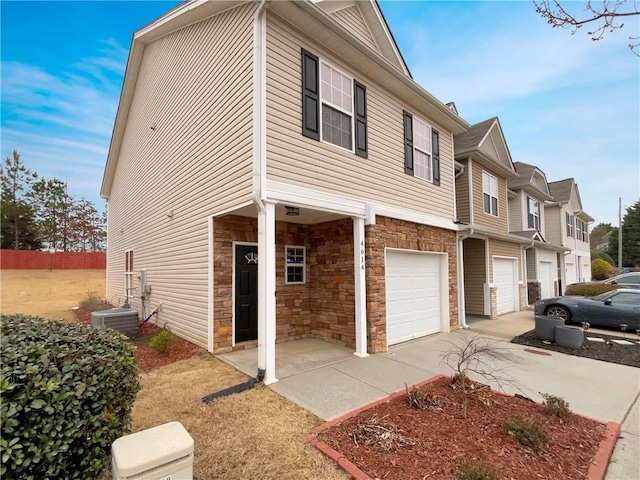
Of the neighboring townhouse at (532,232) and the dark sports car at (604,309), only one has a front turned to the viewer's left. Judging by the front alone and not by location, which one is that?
the dark sports car

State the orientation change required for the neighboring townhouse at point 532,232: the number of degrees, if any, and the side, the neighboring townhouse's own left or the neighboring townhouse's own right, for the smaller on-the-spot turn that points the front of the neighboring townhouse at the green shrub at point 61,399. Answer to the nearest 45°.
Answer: approximately 45° to the neighboring townhouse's own right

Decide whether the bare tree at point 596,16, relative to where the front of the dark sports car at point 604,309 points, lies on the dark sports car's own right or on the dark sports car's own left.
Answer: on the dark sports car's own left

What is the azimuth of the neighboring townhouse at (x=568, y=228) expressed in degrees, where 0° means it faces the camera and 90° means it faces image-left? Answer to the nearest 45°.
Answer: approximately 315°

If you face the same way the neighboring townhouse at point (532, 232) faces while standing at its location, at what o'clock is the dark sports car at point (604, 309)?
The dark sports car is roughly at 1 o'clock from the neighboring townhouse.

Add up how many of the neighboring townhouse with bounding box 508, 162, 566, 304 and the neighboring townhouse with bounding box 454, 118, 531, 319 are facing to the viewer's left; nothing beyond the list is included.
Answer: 0

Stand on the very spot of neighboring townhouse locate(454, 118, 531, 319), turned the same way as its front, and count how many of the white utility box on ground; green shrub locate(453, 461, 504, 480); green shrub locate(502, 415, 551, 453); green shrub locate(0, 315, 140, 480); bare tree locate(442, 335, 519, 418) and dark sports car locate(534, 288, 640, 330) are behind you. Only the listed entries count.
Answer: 0

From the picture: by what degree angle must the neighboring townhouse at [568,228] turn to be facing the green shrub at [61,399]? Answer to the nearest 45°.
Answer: approximately 45° to its right

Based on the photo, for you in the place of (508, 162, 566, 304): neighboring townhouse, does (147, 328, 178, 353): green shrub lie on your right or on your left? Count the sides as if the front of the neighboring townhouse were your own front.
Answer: on your right

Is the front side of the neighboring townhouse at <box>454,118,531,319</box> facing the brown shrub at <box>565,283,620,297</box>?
no

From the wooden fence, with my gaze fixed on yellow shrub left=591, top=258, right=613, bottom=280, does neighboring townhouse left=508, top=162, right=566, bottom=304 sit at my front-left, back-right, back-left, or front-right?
front-right

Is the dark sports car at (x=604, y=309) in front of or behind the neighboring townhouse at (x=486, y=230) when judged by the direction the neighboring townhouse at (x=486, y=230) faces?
in front

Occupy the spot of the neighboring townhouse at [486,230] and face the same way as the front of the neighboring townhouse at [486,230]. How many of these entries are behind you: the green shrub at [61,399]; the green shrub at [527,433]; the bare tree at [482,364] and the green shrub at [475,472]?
0

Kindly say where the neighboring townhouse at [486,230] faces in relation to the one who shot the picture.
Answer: facing the viewer and to the right of the viewer

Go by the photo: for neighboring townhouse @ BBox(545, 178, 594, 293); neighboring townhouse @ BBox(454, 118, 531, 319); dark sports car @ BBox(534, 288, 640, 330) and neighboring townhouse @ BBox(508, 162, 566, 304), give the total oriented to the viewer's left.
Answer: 1

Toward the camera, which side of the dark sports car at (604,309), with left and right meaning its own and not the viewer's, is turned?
left

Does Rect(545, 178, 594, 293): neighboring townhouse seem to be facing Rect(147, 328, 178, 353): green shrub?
no

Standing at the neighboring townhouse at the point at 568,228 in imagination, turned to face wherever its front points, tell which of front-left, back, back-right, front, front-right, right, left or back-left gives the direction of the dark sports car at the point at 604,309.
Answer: front-right

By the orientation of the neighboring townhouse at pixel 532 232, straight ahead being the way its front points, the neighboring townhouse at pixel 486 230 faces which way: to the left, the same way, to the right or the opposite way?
the same way
